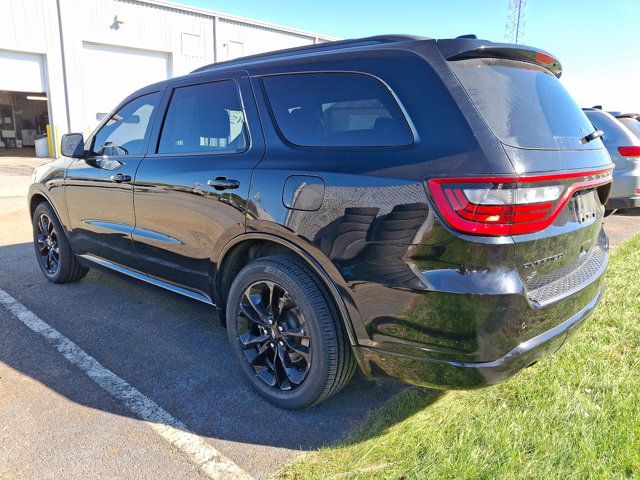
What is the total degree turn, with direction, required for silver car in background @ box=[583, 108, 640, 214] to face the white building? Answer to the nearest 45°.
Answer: approximately 45° to its left

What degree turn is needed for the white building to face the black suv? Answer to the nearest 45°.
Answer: approximately 45° to its right

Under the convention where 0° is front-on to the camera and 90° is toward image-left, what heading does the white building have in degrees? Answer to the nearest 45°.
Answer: approximately 315°

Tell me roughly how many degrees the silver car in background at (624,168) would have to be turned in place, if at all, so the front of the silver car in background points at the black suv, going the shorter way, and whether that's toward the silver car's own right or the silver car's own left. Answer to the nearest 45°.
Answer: approximately 135° to the silver car's own left

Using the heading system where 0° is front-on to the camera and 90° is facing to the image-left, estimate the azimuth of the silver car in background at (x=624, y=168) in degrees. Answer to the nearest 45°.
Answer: approximately 135°

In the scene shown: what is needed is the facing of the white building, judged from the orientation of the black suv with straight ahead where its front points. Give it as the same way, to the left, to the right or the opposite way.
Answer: the opposite way

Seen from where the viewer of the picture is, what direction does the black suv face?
facing away from the viewer and to the left of the viewer

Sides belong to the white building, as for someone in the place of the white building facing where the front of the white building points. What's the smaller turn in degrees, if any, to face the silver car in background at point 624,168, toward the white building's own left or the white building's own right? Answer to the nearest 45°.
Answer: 0° — it already faces it

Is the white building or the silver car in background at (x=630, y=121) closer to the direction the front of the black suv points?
the white building

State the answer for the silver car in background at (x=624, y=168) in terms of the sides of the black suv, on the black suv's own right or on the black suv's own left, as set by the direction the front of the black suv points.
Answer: on the black suv's own right
